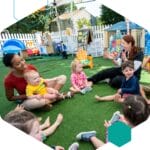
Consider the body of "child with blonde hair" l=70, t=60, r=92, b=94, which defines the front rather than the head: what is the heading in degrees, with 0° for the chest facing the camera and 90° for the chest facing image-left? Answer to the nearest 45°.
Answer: approximately 315°

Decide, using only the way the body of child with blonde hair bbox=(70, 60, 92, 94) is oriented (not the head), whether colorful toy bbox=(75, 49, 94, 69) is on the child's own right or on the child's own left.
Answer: on the child's own left

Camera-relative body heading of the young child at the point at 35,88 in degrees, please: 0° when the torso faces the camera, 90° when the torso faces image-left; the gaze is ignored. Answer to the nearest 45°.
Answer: approximately 315°

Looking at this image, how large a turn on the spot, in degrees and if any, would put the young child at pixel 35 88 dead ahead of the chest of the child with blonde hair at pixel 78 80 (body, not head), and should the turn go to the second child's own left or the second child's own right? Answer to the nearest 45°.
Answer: approximately 90° to the second child's own right
